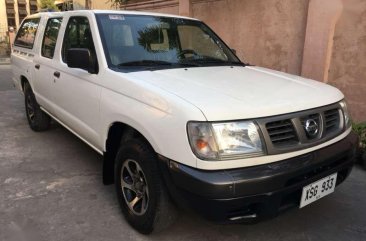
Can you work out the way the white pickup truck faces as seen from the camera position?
facing the viewer and to the right of the viewer

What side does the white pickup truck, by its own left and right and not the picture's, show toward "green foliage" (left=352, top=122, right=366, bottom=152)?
left
